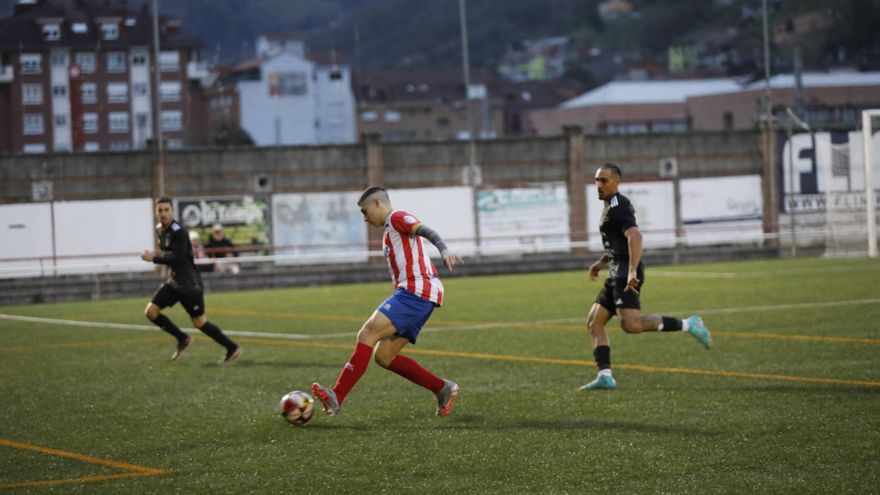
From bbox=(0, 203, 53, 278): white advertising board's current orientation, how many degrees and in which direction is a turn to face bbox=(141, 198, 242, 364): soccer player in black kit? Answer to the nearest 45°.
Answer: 0° — it already faces them

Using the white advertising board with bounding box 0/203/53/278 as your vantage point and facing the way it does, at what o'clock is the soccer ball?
The soccer ball is roughly at 12 o'clock from the white advertising board.

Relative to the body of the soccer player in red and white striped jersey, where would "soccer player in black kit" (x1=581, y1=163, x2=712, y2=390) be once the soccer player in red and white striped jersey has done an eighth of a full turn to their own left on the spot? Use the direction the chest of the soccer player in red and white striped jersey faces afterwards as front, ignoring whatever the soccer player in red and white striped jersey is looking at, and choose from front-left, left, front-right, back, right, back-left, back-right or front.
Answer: back

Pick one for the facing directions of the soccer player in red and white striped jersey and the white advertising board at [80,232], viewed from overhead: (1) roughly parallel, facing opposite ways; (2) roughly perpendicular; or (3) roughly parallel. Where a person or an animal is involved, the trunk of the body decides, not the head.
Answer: roughly perpendicular

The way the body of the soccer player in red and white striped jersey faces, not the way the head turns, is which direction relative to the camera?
to the viewer's left

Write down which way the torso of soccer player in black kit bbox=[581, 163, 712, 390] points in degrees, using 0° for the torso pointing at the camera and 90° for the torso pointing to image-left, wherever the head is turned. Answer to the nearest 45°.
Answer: approximately 90°

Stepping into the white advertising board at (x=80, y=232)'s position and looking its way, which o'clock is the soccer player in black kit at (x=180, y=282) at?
The soccer player in black kit is roughly at 12 o'clock from the white advertising board.
